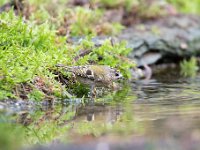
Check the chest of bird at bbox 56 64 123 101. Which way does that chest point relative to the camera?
to the viewer's right
